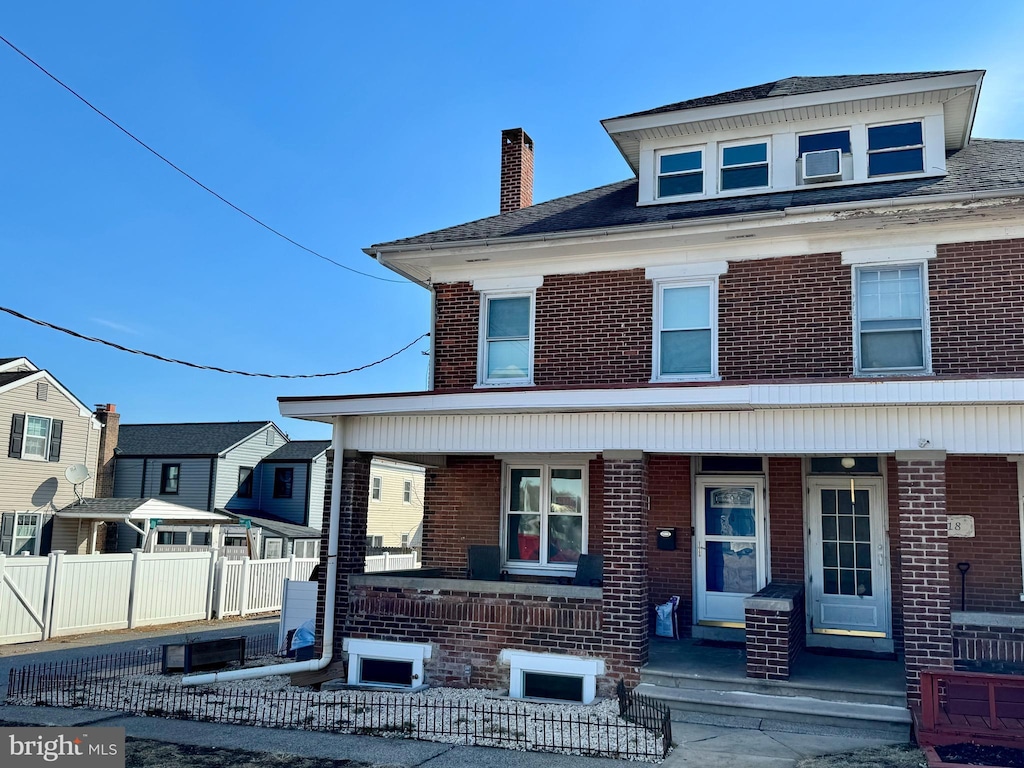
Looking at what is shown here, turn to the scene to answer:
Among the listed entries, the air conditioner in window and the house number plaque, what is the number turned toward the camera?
2

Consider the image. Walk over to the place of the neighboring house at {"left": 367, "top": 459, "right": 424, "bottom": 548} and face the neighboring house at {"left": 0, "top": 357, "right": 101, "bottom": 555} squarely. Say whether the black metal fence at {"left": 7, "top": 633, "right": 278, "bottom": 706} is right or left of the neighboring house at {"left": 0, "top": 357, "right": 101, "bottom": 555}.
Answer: left

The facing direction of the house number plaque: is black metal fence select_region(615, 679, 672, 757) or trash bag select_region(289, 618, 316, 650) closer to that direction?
the black metal fence

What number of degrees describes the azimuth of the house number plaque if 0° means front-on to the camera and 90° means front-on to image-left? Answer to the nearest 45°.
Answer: approximately 0°

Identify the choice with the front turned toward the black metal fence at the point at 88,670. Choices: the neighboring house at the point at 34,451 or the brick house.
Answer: the neighboring house
